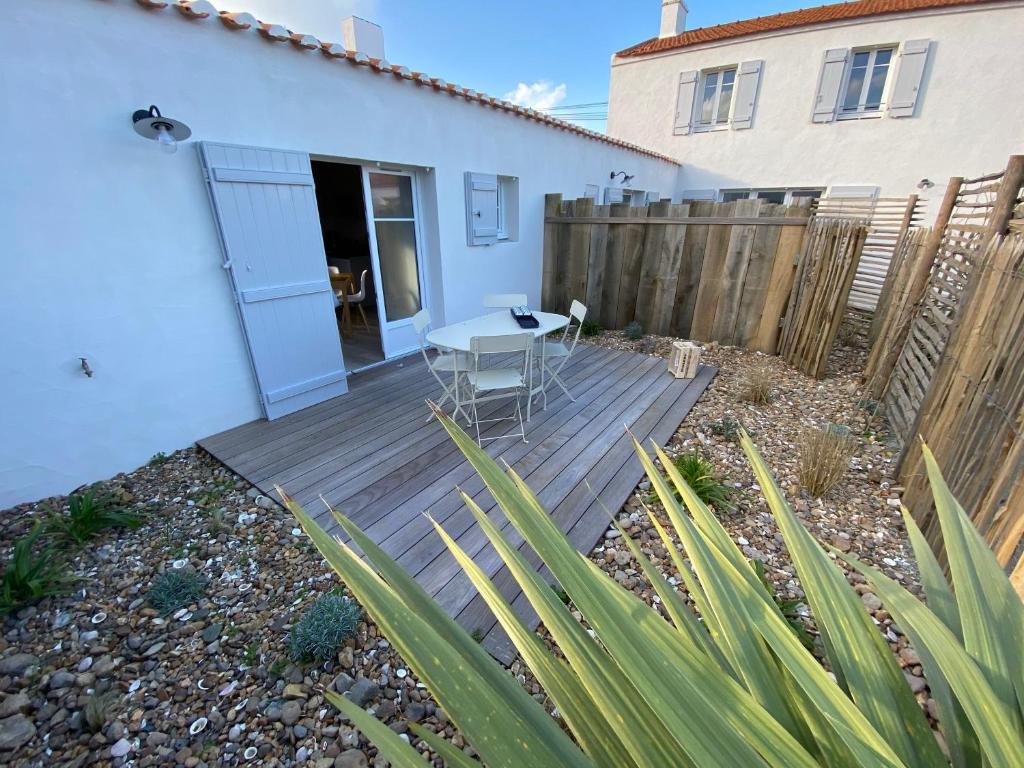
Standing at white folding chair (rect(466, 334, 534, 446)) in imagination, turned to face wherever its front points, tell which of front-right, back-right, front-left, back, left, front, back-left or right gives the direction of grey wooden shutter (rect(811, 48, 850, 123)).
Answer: front-right

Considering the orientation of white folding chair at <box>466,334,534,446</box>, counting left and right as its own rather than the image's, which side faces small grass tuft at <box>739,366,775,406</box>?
right

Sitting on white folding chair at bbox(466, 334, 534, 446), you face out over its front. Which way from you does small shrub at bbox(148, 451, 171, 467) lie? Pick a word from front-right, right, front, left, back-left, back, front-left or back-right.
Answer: left

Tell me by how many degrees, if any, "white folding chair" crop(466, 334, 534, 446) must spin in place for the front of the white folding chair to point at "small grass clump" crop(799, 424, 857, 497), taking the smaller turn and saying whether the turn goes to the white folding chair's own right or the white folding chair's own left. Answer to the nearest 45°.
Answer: approximately 90° to the white folding chair's own right

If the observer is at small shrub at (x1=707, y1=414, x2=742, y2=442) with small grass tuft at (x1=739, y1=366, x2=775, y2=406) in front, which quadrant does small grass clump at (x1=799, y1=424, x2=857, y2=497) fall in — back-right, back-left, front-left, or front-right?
back-right

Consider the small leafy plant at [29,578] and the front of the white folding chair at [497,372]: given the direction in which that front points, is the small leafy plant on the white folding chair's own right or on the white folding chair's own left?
on the white folding chair's own left

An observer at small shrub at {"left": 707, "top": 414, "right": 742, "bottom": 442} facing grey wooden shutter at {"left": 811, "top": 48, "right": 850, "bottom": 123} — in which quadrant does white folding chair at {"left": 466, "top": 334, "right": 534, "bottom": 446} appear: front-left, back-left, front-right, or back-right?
back-left

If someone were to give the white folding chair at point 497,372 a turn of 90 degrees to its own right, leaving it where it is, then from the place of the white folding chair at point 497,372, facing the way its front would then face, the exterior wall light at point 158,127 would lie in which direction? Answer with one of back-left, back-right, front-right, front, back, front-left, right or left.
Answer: back

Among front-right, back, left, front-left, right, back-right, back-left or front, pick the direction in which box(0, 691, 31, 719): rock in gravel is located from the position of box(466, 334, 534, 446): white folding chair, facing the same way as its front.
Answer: back-left

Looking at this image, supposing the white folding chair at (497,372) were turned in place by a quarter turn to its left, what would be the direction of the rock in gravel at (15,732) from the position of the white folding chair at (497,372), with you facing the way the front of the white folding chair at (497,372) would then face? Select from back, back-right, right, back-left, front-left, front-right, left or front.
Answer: front-left

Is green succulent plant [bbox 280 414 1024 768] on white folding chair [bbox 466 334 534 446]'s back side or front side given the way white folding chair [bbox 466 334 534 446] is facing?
on the back side

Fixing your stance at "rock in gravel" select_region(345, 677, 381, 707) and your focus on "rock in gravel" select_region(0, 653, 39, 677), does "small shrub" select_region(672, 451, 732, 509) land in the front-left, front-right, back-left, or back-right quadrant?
back-right

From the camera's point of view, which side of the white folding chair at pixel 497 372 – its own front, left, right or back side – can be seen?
back

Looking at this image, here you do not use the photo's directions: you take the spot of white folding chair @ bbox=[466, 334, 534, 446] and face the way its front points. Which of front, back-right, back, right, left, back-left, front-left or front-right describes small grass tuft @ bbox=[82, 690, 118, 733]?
back-left
